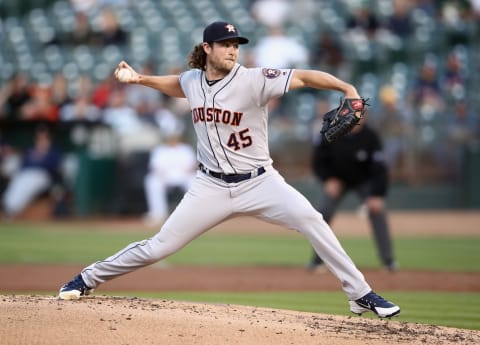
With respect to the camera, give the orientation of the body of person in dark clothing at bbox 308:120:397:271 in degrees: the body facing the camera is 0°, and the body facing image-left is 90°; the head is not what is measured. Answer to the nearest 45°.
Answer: approximately 0°

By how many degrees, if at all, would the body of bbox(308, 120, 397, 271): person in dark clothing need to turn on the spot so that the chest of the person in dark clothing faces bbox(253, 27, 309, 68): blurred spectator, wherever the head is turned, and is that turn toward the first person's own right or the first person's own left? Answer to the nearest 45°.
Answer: approximately 180°

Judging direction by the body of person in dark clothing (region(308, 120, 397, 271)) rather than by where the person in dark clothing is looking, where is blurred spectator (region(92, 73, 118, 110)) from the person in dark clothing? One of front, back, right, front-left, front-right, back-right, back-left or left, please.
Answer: back-right

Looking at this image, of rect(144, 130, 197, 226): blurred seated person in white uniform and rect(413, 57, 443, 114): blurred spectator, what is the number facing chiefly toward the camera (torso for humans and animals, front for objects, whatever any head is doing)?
2

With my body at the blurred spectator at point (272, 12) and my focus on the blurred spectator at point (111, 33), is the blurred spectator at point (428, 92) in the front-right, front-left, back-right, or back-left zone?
back-left

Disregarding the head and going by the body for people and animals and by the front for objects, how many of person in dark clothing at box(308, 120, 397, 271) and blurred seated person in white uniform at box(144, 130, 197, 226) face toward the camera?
2

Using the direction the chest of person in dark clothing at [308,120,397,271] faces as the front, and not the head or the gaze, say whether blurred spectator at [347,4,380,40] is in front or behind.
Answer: behind

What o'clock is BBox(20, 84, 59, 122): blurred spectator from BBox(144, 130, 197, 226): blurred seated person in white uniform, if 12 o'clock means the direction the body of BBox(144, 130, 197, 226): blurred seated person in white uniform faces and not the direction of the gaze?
BBox(20, 84, 59, 122): blurred spectator is roughly at 4 o'clock from BBox(144, 130, 197, 226): blurred seated person in white uniform.
